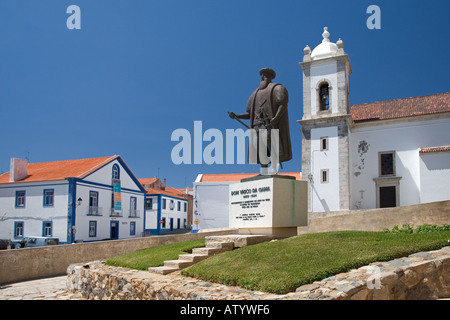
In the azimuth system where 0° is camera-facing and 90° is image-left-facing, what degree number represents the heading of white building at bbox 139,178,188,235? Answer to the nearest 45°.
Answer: approximately 315°

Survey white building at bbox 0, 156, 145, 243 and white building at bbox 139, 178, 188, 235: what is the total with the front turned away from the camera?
0

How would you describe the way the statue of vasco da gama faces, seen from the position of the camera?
facing the viewer and to the left of the viewer

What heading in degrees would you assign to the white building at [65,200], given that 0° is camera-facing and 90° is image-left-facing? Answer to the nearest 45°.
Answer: approximately 315°

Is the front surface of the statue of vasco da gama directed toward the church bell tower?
no

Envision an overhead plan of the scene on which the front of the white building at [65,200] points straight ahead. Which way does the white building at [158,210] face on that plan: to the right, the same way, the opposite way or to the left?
the same way

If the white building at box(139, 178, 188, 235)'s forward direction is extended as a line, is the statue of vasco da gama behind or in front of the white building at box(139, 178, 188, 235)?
in front

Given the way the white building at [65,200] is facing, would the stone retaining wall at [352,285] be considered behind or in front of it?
in front

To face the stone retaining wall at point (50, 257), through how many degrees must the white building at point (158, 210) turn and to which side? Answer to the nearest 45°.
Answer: approximately 45° to its right
